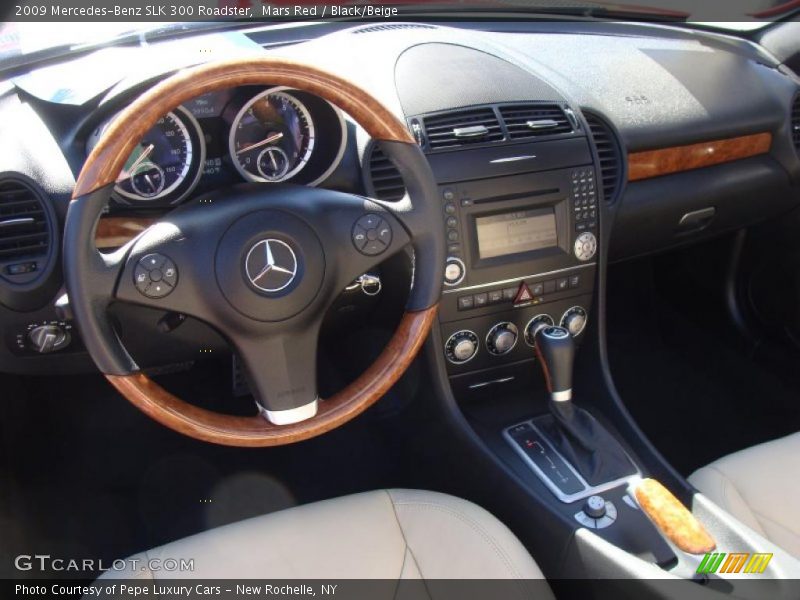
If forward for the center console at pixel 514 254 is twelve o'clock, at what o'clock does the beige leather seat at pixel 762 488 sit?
The beige leather seat is roughly at 10 o'clock from the center console.

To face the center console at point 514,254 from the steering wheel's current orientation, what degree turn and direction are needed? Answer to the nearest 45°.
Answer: approximately 135° to its left

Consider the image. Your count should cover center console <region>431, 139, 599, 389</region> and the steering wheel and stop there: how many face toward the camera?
2

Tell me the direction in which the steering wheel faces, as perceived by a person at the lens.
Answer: facing the viewer

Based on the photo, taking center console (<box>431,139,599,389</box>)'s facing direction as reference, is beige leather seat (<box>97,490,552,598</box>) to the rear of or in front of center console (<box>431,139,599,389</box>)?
in front

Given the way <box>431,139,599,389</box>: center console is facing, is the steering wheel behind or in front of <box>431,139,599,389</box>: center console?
in front

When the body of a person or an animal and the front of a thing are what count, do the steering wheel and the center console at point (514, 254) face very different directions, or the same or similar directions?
same or similar directions

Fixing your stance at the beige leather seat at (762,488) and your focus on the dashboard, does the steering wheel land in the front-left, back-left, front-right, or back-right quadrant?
front-left

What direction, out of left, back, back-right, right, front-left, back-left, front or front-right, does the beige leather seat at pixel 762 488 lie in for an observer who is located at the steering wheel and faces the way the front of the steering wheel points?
left
